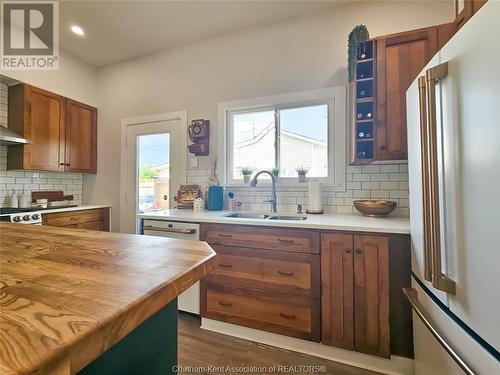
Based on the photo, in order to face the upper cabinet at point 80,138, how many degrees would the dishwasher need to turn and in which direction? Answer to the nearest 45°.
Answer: approximately 90° to its right

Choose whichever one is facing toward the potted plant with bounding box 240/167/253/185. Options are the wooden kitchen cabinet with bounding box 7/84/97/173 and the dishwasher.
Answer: the wooden kitchen cabinet

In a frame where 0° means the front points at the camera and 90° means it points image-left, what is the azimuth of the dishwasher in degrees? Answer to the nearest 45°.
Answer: approximately 45°

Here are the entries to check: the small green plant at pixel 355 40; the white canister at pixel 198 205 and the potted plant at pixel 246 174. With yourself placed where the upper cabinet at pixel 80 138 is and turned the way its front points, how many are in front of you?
3

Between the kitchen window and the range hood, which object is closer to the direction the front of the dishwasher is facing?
the range hood

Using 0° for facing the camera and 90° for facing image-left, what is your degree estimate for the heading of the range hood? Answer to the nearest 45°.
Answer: approximately 315°

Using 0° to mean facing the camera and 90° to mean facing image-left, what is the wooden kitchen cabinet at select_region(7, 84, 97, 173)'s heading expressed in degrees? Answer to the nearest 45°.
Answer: approximately 315°

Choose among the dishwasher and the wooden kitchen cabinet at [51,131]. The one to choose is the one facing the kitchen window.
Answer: the wooden kitchen cabinet

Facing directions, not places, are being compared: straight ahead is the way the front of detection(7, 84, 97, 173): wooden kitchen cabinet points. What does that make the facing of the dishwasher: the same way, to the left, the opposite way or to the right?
to the right

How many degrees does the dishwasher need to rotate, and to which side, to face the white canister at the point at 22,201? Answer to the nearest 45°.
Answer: approximately 90° to its right
